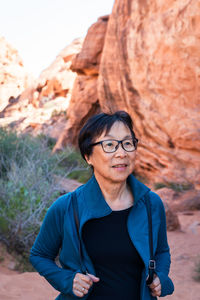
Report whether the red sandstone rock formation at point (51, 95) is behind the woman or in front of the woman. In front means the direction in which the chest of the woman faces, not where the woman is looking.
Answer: behind

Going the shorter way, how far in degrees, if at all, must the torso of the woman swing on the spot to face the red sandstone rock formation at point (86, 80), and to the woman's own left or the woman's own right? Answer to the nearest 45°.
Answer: approximately 135° to the woman's own left

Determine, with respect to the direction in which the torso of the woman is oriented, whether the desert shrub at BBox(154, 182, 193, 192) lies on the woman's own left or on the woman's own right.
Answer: on the woman's own left

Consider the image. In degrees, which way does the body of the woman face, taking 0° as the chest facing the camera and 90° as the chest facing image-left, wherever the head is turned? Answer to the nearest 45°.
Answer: approximately 315°
